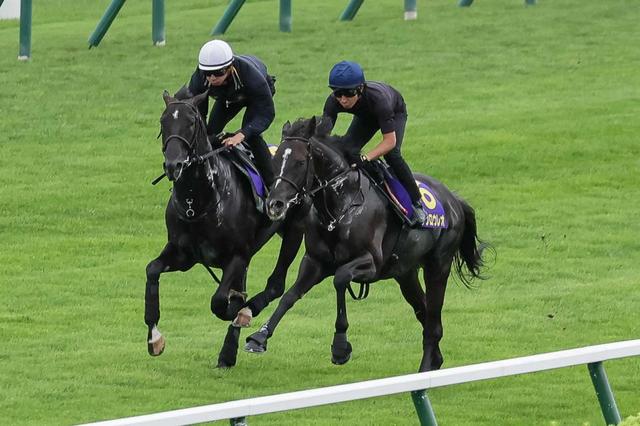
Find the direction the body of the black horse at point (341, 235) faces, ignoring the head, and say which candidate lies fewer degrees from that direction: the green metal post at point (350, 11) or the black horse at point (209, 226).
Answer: the black horse

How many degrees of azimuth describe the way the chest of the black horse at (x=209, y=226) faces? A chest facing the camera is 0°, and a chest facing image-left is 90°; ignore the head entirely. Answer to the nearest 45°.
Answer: approximately 45°

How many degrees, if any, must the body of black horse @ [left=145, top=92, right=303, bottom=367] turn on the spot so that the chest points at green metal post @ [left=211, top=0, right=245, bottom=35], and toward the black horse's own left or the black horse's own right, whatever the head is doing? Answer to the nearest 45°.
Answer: approximately 135° to the black horse's own right

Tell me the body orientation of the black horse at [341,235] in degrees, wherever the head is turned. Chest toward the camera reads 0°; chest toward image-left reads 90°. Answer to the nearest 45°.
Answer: approximately 45°

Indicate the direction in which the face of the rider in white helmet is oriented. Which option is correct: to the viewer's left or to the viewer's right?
to the viewer's left

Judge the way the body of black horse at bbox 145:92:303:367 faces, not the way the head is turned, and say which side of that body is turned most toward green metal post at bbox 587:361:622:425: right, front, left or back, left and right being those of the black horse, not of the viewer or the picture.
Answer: left

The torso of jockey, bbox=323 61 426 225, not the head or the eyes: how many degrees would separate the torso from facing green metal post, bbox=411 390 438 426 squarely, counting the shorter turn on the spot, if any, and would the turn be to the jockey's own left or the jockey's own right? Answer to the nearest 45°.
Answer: approximately 45° to the jockey's own left

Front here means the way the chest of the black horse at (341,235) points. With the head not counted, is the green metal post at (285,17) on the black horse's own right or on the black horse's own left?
on the black horse's own right

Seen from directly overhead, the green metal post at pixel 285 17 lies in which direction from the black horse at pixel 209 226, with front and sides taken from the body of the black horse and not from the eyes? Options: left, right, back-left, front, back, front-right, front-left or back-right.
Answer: back-right

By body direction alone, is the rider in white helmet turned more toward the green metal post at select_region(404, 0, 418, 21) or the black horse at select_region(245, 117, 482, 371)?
the black horse

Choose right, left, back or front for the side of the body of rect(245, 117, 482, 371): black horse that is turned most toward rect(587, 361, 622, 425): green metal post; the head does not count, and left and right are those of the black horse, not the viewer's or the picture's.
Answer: left
